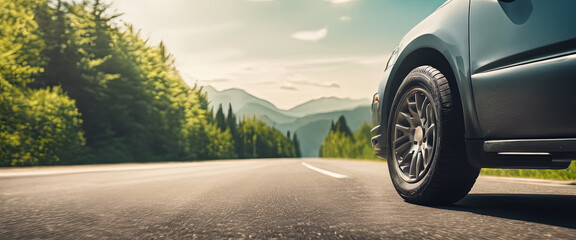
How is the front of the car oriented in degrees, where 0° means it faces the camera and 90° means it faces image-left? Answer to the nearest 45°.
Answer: approximately 135°
